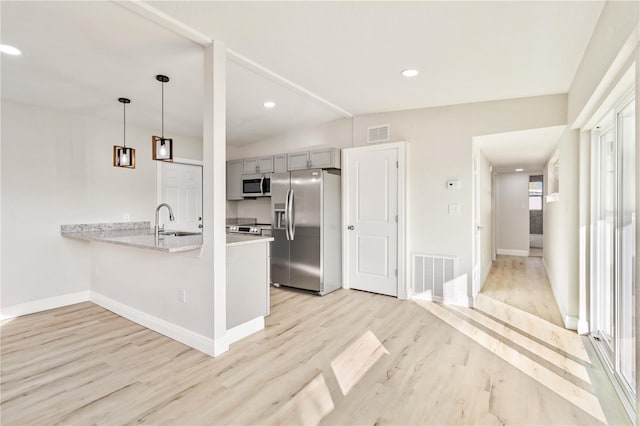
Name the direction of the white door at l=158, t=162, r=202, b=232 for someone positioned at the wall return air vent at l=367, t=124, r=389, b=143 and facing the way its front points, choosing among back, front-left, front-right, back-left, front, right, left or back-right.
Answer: front-right

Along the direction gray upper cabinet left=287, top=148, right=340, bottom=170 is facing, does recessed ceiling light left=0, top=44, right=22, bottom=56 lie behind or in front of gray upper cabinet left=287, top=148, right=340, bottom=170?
in front

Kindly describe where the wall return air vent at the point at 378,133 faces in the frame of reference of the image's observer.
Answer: facing the viewer and to the left of the viewer

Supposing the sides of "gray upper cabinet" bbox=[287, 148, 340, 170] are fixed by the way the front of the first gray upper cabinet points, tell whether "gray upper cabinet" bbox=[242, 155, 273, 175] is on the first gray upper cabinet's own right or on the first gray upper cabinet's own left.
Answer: on the first gray upper cabinet's own right

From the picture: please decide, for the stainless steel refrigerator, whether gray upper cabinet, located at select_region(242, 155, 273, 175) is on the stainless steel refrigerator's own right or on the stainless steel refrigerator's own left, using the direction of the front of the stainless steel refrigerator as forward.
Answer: on the stainless steel refrigerator's own right

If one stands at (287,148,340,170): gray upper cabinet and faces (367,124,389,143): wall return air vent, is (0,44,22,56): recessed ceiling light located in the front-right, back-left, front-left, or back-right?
back-right

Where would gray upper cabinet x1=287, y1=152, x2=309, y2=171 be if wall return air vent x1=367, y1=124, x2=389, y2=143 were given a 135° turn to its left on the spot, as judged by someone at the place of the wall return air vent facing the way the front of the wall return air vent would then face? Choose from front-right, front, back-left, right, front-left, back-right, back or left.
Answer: back

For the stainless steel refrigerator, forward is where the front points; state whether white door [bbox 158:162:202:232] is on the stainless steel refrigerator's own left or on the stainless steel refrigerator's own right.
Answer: on the stainless steel refrigerator's own right

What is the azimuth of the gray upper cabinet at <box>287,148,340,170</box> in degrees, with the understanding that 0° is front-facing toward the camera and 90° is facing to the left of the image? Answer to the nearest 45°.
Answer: approximately 45°

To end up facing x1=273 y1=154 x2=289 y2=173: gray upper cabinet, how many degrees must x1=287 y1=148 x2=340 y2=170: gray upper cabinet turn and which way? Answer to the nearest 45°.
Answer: approximately 90° to its right

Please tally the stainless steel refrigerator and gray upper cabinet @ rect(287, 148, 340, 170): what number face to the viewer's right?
0

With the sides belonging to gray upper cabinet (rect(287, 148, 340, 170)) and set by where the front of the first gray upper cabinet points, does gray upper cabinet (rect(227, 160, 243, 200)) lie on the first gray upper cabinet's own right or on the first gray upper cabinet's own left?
on the first gray upper cabinet's own right

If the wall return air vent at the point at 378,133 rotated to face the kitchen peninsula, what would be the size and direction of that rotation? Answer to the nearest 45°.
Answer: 0° — it already faces it
